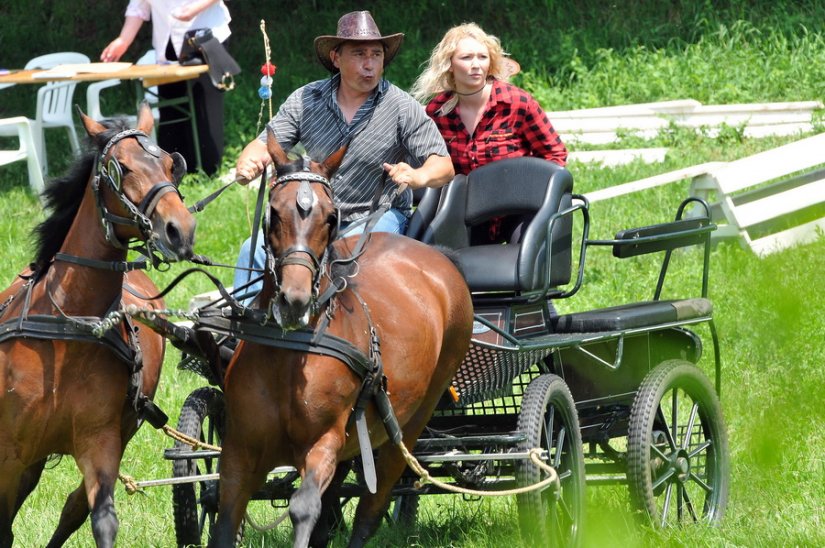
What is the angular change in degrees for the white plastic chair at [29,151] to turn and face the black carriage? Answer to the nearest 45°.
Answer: approximately 90° to its right

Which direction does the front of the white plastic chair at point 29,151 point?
to the viewer's right

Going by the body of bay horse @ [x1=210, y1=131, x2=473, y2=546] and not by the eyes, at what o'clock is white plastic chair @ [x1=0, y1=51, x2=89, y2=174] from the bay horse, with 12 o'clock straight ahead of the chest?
The white plastic chair is roughly at 4 o'clock from the bay horse.

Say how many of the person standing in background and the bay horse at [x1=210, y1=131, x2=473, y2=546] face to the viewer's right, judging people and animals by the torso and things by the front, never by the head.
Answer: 0

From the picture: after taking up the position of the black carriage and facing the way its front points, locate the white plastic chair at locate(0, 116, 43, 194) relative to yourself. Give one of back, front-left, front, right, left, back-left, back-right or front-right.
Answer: right

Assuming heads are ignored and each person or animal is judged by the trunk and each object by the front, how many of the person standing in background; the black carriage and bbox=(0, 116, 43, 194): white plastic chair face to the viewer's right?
1

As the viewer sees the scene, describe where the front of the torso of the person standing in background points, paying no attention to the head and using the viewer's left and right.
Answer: facing the viewer and to the left of the viewer

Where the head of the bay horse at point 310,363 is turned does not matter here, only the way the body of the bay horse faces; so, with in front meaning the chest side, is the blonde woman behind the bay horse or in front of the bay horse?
behind

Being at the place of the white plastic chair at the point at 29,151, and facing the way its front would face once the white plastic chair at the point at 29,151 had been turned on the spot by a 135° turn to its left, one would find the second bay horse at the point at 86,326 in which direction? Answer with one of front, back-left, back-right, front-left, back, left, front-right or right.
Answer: back-left

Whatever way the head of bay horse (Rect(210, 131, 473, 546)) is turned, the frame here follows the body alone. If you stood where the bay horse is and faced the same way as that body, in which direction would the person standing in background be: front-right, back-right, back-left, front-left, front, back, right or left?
back-right

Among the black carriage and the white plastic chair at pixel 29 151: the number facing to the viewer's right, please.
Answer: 1
